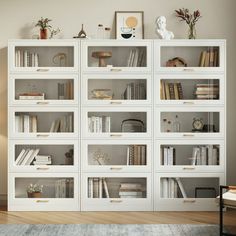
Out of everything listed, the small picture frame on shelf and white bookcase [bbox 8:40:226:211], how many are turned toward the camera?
2

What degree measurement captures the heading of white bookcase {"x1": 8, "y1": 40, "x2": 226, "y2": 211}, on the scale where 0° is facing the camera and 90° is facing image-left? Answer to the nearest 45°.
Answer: approximately 0°

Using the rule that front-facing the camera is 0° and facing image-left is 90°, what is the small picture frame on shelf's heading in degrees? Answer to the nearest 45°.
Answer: approximately 0°
